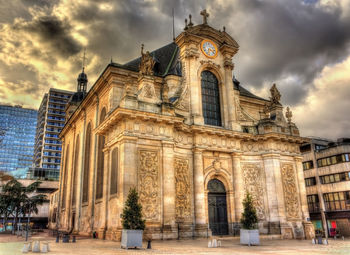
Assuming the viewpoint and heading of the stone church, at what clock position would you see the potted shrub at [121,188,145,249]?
The potted shrub is roughly at 2 o'clock from the stone church.

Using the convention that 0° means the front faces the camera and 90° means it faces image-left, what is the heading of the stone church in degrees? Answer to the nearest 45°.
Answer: approximately 315°
